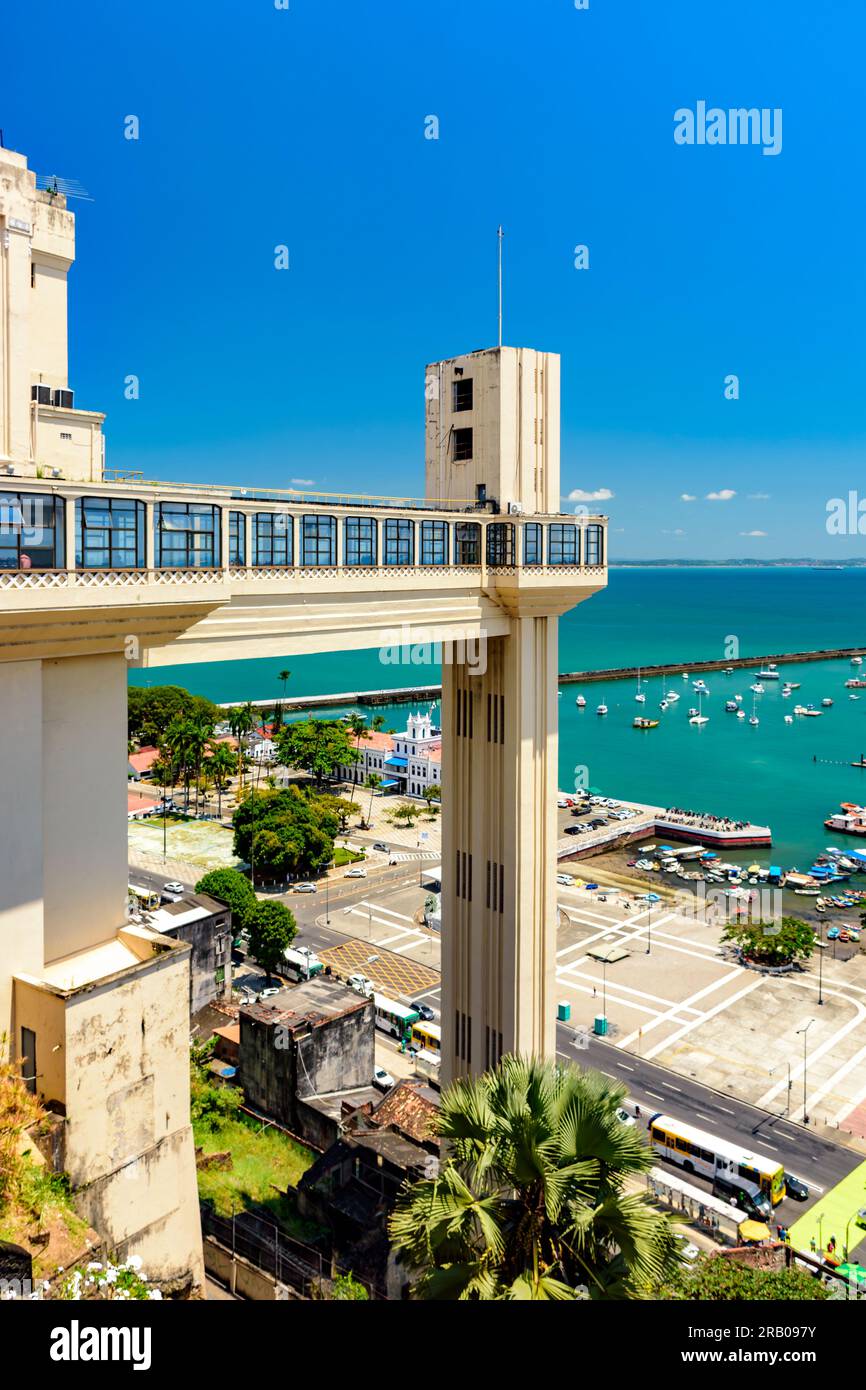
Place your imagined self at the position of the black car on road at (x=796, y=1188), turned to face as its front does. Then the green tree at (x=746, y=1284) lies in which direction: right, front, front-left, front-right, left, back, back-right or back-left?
front-right

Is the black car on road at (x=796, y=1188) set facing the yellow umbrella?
no

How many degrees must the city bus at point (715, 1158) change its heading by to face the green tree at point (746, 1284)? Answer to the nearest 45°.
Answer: approximately 45° to its right

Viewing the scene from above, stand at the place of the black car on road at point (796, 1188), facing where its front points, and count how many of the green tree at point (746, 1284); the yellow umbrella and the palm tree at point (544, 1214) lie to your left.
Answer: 0

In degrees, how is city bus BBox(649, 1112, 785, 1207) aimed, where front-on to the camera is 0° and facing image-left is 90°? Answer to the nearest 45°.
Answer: approximately 315°

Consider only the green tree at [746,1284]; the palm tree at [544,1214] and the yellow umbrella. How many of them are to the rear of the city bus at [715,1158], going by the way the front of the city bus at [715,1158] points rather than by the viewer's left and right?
0

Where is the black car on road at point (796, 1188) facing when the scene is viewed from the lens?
facing the viewer and to the right of the viewer

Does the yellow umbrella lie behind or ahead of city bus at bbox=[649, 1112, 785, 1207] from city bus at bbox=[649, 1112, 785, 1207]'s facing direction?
ahead

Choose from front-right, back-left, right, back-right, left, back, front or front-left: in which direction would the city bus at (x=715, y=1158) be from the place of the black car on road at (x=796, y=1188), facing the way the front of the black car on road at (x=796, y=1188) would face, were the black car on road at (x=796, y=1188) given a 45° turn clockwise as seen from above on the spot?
right
